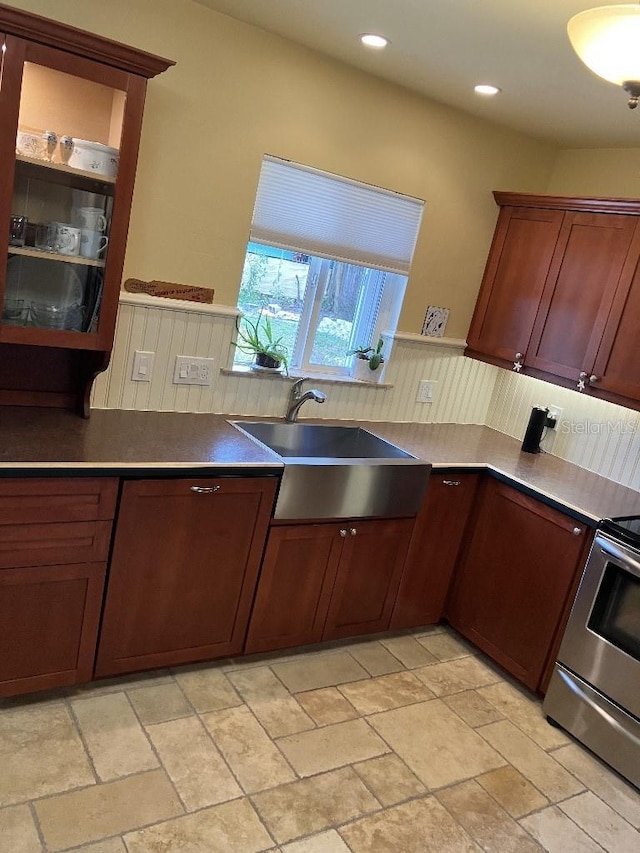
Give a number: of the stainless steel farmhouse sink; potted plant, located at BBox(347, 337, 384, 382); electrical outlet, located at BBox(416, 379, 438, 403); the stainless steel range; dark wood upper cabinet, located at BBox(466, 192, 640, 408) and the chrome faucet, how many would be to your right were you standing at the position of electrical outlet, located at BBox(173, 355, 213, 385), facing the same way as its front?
0

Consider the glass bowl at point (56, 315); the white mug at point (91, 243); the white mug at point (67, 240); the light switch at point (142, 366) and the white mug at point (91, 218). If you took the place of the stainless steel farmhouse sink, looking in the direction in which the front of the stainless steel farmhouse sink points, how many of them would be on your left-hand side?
0

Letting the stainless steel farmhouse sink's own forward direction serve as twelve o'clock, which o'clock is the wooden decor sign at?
The wooden decor sign is roughly at 3 o'clock from the stainless steel farmhouse sink.

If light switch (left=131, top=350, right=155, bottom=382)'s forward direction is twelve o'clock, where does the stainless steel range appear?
The stainless steel range is roughly at 10 o'clock from the light switch.

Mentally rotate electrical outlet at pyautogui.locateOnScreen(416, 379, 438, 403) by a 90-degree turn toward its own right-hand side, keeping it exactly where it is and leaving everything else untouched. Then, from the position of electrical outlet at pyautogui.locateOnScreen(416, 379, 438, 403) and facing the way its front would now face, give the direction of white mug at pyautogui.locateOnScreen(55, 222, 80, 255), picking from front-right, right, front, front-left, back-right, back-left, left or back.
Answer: front-left

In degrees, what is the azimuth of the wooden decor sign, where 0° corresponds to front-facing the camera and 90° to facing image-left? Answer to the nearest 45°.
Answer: approximately 0°

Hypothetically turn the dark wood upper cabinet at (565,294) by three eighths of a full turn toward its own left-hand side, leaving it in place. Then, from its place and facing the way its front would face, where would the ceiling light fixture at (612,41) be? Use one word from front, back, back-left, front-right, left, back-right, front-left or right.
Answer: right

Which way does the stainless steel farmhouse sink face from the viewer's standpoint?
toward the camera

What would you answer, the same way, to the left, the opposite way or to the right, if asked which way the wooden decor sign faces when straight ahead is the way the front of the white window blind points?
the same way

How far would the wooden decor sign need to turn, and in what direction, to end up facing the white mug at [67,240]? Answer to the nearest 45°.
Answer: approximately 45° to its right

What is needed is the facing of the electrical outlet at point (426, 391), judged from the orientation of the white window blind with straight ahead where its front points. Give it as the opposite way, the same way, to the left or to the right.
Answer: the same way

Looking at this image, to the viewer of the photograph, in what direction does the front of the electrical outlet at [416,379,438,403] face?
facing the viewer

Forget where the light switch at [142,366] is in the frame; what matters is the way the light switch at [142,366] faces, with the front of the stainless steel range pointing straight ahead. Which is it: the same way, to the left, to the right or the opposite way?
to the left

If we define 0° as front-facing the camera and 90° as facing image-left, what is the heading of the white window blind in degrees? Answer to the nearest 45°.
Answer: approximately 0°

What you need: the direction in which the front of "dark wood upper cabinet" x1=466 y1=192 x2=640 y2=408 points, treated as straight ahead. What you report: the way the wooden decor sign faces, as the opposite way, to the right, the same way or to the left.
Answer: to the left

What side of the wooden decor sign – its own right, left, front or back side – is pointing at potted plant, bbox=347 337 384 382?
left

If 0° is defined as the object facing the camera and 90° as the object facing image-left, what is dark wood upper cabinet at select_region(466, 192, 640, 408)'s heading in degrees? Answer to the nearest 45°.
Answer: approximately 45°

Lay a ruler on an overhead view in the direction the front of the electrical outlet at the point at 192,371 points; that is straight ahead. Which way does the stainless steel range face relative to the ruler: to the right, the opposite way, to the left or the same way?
to the right
